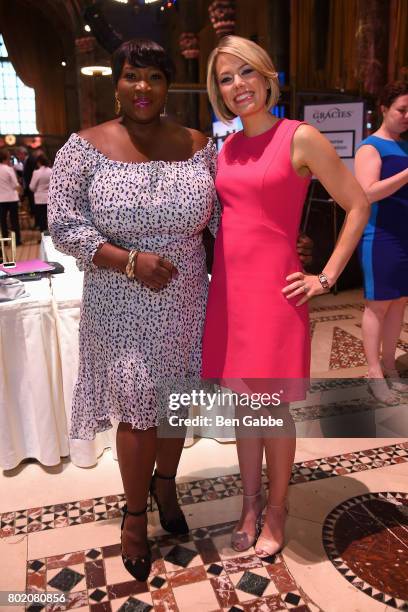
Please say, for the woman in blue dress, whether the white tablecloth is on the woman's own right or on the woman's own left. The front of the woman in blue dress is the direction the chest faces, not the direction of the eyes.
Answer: on the woman's own right

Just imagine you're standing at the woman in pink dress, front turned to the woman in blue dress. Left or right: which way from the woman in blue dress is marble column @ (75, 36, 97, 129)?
left

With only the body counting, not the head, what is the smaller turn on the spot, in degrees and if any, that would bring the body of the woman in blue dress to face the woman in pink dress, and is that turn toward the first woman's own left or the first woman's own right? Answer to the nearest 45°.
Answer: approximately 45° to the first woman's own right

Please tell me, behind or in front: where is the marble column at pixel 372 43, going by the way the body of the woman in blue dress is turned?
behind

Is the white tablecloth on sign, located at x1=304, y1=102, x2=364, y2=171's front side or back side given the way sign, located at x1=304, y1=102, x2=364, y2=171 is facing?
on the front side

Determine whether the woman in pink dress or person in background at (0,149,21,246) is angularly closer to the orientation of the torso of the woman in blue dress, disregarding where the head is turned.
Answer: the woman in pink dress

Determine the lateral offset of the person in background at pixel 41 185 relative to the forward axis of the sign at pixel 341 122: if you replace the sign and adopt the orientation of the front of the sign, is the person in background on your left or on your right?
on your right

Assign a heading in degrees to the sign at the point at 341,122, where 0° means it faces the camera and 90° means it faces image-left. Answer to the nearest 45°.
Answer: approximately 0°

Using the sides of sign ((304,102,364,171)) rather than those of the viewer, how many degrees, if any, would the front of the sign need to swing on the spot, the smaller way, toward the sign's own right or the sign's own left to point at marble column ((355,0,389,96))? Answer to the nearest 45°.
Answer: approximately 180°
